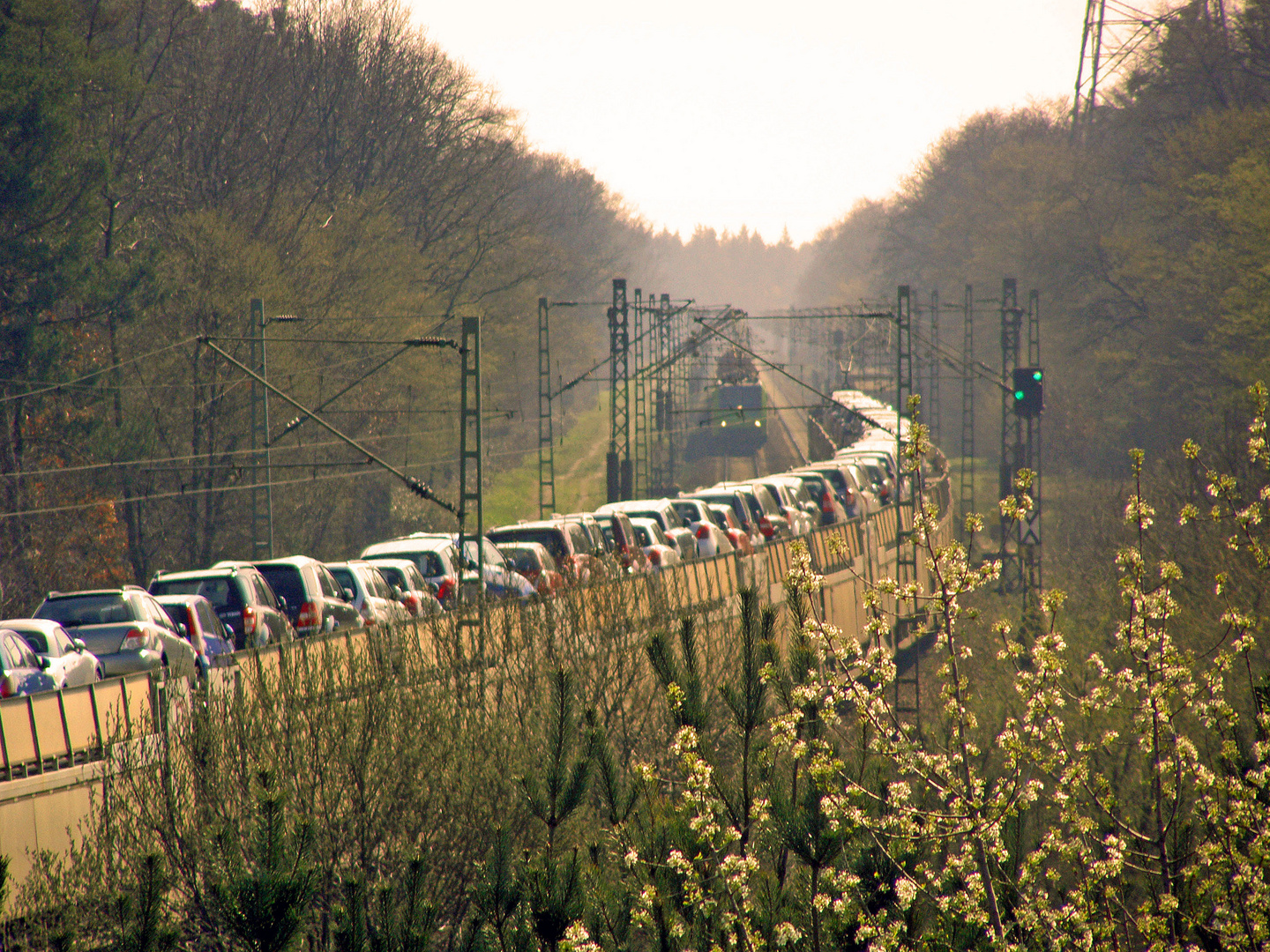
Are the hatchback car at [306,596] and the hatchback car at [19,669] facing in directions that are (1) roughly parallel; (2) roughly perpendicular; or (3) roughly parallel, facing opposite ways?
roughly parallel

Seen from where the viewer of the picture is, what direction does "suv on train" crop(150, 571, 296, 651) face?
facing away from the viewer and to the right of the viewer

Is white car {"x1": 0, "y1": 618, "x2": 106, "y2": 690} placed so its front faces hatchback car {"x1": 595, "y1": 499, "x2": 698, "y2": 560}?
yes

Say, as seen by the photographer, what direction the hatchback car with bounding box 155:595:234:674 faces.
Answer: facing away from the viewer and to the right of the viewer

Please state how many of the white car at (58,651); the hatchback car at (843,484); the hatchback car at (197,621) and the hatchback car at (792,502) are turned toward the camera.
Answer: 0

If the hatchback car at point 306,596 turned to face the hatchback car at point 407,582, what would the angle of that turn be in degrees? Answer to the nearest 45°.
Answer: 0° — it already faces it

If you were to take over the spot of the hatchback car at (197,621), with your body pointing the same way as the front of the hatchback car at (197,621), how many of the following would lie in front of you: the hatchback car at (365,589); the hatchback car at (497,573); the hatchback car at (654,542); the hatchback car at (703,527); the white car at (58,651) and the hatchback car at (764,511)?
5

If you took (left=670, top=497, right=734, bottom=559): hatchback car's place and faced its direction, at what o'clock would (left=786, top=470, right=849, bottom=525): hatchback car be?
(left=786, top=470, right=849, bottom=525): hatchback car is roughly at 11 o'clock from (left=670, top=497, right=734, bottom=559): hatchback car.

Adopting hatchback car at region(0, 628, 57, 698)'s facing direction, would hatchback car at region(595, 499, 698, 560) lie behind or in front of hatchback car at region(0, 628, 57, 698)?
in front

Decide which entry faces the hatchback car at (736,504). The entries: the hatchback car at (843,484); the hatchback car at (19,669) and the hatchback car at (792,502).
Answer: the hatchback car at (19,669)

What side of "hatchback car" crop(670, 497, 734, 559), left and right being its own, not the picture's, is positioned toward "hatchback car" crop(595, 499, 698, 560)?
back

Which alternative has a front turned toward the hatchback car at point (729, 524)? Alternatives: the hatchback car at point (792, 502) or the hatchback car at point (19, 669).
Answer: the hatchback car at point (19, 669)

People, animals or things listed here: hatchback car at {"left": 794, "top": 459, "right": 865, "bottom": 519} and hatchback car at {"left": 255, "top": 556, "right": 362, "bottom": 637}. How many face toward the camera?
0

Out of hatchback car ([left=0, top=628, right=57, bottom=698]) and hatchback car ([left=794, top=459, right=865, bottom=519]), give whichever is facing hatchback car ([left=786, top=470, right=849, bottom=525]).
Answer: hatchback car ([left=0, top=628, right=57, bottom=698])

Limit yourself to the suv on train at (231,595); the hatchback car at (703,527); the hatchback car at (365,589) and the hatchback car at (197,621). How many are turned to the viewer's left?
0

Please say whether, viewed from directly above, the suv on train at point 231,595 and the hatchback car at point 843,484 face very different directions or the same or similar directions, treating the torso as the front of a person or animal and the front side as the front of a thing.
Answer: same or similar directions

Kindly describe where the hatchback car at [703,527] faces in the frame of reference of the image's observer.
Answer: facing away from the viewer and to the right of the viewer

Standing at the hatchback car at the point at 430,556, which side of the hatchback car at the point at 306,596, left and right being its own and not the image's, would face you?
front

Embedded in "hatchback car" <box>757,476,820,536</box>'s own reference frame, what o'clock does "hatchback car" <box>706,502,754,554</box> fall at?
"hatchback car" <box>706,502,754,554</box> is roughly at 5 o'clock from "hatchback car" <box>757,476,820,536</box>.

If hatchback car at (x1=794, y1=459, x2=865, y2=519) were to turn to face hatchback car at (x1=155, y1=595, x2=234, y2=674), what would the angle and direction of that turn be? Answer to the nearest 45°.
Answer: approximately 135° to its right

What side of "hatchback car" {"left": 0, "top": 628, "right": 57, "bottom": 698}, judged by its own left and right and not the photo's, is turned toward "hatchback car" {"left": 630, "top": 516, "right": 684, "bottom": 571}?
front

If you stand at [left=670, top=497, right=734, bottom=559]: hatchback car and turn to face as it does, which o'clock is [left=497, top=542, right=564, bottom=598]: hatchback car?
[left=497, top=542, right=564, bottom=598]: hatchback car is roughly at 5 o'clock from [left=670, top=497, right=734, bottom=559]: hatchback car.

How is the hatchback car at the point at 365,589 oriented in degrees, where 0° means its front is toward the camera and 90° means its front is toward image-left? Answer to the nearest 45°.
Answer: approximately 225°
